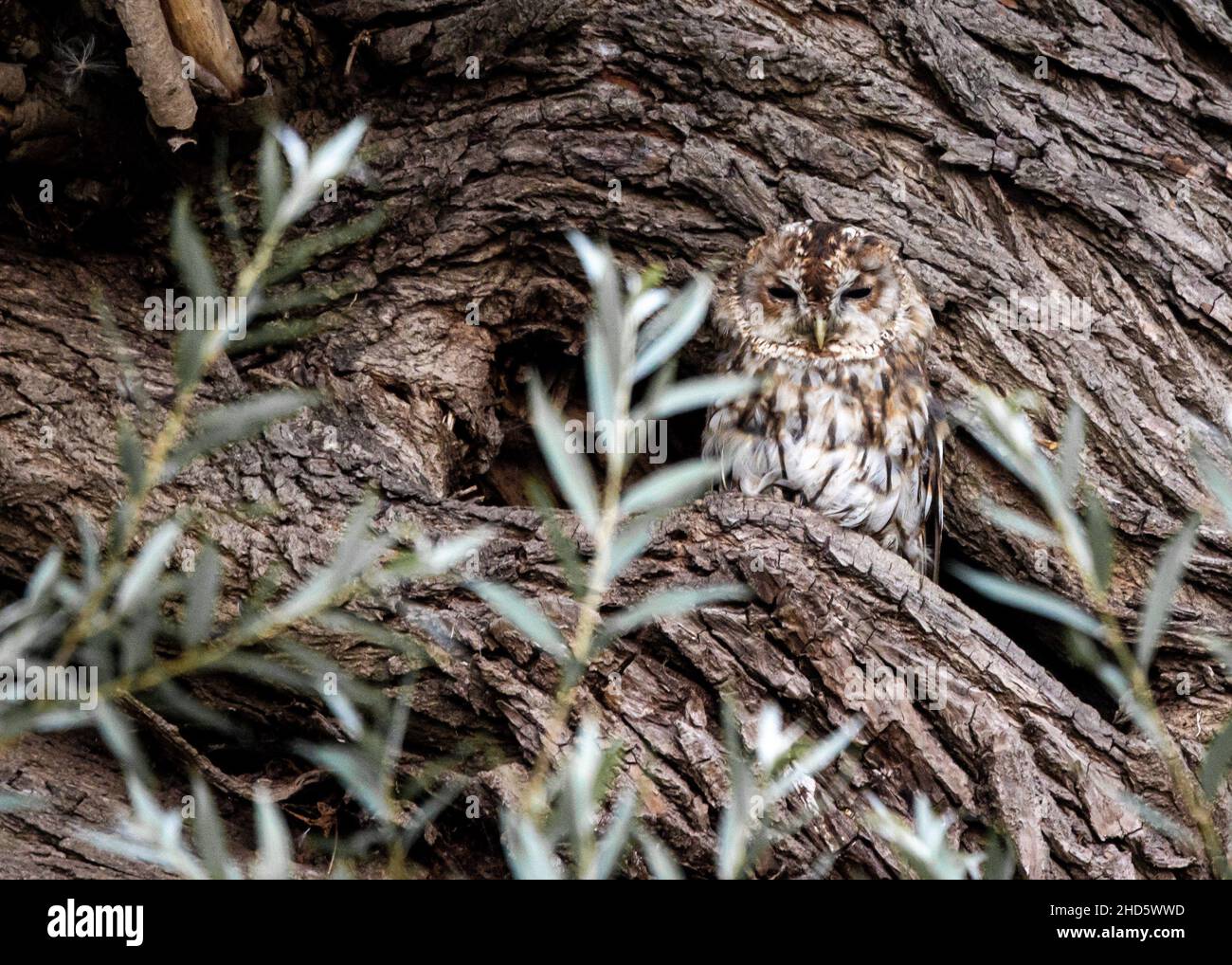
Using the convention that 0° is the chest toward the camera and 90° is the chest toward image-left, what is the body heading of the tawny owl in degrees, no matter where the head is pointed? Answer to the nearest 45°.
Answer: approximately 0°
